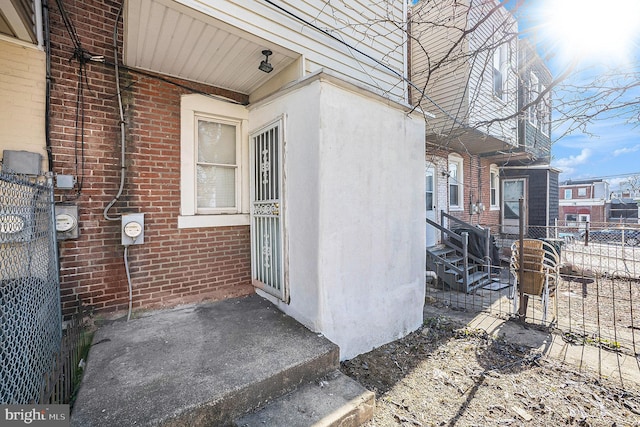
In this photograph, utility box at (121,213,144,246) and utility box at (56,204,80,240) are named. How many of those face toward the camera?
2

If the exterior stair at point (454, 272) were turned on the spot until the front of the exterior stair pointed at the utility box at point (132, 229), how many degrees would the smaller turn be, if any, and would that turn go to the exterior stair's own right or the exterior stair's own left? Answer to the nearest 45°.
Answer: approximately 90° to the exterior stair's own right

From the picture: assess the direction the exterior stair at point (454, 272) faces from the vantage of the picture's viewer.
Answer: facing the viewer and to the right of the viewer

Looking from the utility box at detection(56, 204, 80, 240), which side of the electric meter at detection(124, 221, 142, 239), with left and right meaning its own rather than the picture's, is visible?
right

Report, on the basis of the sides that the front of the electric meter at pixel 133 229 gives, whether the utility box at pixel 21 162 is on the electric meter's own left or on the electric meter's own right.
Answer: on the electric meter's own right

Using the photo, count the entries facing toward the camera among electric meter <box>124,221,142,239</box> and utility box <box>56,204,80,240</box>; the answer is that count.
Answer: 2

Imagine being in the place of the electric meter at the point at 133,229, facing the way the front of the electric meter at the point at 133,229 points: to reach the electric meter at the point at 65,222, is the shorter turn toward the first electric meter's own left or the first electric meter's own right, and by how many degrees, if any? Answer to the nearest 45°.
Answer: approximately 90° to the first electric meter's own right

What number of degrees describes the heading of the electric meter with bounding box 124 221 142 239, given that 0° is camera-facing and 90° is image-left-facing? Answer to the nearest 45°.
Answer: approximately 0°
